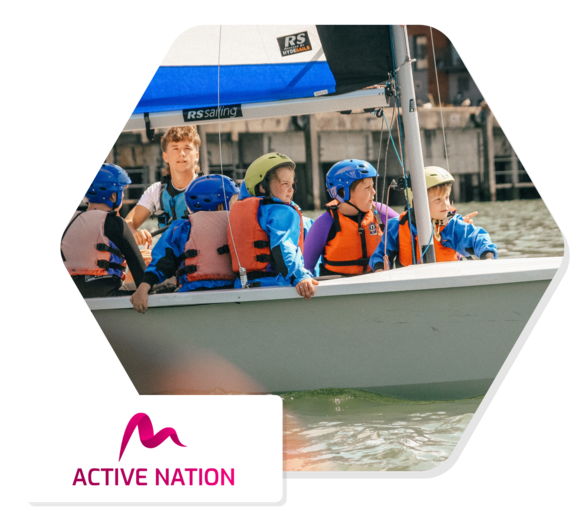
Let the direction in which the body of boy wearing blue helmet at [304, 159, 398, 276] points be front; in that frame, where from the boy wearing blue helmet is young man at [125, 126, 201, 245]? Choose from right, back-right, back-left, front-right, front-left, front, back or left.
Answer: back-right

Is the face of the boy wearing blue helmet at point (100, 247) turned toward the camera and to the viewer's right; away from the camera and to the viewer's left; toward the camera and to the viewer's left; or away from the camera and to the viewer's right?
away from the camera and to the viewer's right

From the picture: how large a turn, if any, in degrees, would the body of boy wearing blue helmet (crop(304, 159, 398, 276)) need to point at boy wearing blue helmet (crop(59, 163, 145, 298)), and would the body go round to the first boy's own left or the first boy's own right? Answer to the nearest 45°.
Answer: approximately 135° to the first boy's own right

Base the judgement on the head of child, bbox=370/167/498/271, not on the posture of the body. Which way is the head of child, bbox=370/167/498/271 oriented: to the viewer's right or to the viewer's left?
to the viewer's right

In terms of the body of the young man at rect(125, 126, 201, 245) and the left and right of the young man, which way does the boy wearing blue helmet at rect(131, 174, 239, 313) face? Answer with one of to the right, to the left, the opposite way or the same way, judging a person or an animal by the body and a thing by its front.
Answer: the opposite way

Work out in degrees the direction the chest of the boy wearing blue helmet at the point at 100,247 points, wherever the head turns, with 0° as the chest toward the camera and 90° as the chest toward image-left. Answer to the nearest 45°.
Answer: approximately 225°

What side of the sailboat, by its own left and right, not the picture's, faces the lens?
right
